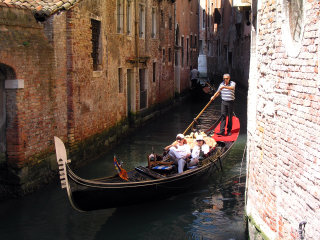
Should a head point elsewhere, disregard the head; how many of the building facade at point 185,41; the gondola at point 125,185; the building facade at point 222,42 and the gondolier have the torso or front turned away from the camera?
0

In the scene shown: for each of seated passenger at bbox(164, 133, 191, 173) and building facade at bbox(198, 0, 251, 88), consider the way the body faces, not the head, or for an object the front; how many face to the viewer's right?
0

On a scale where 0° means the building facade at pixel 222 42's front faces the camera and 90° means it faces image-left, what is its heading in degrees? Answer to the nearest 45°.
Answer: approximately 45°

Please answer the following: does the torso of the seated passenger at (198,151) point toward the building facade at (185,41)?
no

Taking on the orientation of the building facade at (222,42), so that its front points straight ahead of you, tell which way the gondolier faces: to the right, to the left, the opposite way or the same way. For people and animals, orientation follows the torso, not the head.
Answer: the same way

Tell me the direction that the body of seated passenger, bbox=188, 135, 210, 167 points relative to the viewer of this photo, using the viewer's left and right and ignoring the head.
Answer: facing the viewer and to the left of the viewer

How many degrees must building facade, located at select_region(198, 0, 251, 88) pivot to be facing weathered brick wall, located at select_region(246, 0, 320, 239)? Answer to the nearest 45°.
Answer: approximately 45° to its left

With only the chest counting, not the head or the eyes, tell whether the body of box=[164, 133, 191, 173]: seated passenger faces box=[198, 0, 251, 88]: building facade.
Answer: no

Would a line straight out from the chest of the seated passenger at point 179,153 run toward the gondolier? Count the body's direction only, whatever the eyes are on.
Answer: no

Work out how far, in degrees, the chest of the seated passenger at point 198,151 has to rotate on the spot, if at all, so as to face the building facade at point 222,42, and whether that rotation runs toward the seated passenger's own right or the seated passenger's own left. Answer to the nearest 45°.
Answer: approximately 135° to the seated passenger's own right

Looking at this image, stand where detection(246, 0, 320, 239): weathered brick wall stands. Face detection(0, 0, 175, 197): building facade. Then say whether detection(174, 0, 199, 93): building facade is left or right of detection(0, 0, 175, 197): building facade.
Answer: right

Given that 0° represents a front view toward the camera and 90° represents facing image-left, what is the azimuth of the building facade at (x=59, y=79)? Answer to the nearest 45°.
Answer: approximately 315°

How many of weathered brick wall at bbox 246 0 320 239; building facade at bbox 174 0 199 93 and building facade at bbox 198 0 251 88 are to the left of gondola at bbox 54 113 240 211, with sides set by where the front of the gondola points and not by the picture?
1

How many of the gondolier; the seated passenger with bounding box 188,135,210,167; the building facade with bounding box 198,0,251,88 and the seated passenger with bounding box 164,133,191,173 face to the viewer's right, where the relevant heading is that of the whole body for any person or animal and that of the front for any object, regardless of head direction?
0

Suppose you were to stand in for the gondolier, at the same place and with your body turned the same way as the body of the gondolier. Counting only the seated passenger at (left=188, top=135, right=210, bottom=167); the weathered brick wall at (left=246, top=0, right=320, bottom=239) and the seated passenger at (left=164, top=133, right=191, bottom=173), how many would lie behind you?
0

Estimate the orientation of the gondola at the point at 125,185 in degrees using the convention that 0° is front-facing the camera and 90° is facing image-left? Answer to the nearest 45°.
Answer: approximately 45°

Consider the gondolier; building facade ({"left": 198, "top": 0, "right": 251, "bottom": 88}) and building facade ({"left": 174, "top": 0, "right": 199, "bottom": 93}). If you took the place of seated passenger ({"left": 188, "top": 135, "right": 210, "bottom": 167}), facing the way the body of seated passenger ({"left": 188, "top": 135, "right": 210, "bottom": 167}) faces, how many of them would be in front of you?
0
